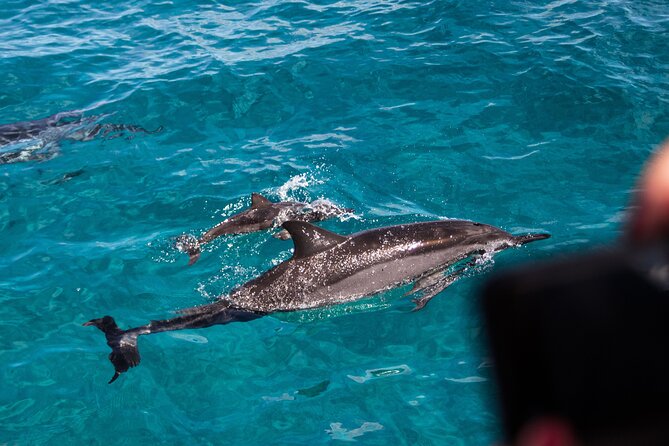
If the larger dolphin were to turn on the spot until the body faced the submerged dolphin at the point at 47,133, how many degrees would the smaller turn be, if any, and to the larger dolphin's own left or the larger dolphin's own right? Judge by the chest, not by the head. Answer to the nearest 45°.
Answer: approximately 135° to the larger dolphin's own left

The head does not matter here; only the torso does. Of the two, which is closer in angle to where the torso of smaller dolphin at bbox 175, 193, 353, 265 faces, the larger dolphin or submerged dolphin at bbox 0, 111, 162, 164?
the larger dolphin

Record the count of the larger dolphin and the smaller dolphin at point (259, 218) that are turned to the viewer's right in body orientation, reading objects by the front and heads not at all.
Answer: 2

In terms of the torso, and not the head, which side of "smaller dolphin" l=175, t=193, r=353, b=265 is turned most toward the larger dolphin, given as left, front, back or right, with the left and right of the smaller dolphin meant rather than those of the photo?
right

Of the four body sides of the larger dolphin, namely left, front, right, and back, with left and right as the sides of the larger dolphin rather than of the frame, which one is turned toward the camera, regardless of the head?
right

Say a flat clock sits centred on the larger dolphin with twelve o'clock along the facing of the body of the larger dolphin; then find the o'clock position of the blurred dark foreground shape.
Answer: The blurred dark foreground shape is roughly at 3 o'clock from the larger dolphin.

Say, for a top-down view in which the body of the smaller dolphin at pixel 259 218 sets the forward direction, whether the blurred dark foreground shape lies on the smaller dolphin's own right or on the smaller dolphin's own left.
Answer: on the smaller dolphin's own right

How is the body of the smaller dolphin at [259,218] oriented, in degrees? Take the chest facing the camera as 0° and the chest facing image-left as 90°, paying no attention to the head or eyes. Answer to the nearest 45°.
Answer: approximately 270°

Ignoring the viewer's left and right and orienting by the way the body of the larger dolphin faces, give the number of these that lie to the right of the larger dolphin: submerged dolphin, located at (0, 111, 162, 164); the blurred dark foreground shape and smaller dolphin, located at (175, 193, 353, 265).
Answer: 1
